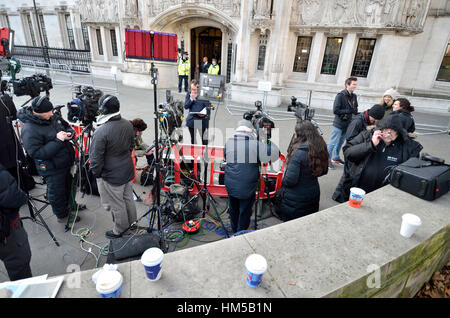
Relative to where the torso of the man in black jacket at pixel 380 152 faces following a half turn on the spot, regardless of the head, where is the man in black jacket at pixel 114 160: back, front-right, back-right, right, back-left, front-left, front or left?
back-left

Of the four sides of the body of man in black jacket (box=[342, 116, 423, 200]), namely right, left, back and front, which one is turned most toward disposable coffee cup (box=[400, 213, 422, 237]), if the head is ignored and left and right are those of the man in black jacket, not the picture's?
front

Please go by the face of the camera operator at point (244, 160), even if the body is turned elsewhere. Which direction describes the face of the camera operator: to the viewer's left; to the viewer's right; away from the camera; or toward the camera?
away from the camera

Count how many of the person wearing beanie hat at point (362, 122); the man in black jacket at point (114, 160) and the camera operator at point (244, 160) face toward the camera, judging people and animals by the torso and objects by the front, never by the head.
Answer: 0

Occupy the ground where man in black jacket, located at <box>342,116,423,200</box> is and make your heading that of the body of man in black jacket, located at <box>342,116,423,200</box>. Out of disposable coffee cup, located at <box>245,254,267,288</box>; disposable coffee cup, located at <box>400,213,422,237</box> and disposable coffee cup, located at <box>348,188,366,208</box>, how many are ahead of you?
3

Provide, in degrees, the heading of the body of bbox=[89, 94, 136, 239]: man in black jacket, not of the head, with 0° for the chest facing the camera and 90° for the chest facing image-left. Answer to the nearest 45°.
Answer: approximately 135°

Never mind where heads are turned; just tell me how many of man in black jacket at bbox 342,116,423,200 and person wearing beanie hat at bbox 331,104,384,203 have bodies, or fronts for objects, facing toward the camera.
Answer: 1

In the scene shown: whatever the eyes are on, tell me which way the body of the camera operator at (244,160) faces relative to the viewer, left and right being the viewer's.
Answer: facing away from the viewer

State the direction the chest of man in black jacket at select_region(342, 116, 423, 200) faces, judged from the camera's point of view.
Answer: toward the camera

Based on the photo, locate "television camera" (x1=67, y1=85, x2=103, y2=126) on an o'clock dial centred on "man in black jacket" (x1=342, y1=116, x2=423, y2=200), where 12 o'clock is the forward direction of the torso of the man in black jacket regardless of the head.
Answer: The television camera is roughly at 2 o'clock from the man in black jacket.

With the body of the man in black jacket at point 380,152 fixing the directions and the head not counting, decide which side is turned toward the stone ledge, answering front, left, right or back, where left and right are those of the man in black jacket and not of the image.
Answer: front

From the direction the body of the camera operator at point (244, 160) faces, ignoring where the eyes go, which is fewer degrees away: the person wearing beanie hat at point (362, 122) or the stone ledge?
the person wearing beanie hat

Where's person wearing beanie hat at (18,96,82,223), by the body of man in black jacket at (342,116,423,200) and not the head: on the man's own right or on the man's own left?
on the man's own right
